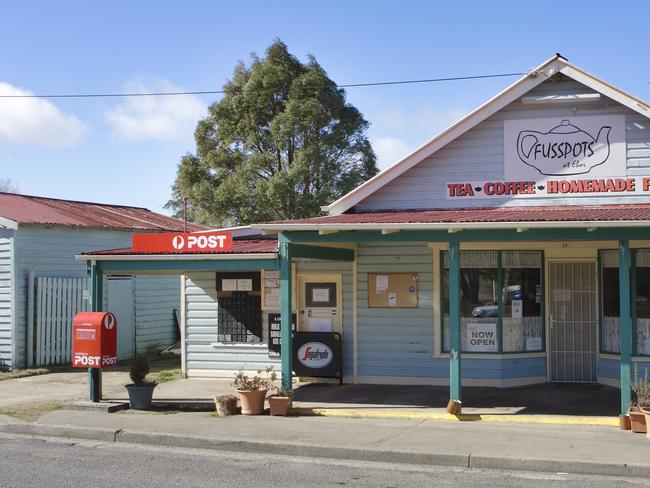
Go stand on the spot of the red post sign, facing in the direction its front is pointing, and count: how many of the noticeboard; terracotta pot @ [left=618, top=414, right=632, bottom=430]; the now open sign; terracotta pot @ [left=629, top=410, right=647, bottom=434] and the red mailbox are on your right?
1

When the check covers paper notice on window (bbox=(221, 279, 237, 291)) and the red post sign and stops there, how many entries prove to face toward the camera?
2

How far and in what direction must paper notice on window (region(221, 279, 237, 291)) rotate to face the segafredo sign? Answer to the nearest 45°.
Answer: approximately 45° to its left

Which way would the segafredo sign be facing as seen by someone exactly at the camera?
facing the viewer

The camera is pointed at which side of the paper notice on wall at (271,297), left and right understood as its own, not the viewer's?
front

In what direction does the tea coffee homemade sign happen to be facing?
toward the camera

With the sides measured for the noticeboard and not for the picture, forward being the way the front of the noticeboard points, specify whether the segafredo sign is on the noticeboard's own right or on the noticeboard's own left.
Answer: on the noticeboard's own right

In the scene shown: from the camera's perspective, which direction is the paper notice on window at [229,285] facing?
toward the camera

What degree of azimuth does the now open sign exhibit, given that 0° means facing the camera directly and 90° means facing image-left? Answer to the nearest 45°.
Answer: approximately 0°
